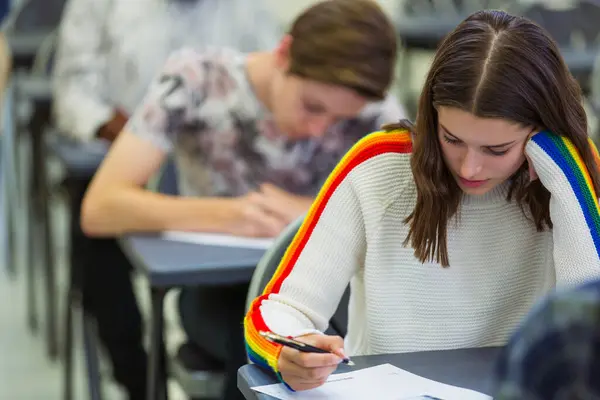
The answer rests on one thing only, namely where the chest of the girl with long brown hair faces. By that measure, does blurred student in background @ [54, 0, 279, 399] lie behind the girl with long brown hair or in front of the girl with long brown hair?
behind

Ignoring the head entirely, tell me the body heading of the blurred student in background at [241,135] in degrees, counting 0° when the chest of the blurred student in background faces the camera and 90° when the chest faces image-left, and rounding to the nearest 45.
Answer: approximately 0°

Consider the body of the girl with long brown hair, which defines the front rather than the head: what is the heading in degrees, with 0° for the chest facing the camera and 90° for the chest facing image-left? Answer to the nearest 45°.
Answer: approximately 0°

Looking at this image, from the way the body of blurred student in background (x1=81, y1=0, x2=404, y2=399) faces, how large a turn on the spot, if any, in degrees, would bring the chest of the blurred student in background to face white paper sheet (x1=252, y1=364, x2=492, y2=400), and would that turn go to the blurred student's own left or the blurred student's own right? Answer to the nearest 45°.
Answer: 0° — they already face it
